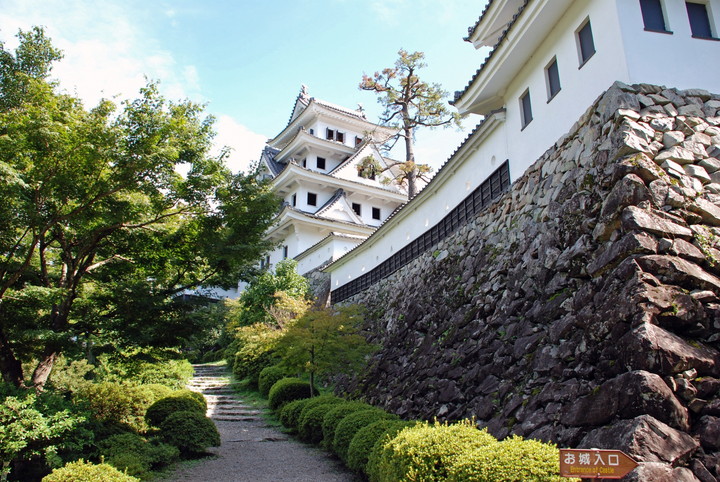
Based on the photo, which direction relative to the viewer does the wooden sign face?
toward the camera

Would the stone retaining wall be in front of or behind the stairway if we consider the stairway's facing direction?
in front

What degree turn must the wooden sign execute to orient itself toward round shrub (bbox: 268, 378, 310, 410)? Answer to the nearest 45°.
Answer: approximately 135° to its right

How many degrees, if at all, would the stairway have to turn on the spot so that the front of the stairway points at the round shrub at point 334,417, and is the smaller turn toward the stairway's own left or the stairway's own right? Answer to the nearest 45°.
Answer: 0° — it already faces it

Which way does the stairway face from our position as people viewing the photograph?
facing the viewer

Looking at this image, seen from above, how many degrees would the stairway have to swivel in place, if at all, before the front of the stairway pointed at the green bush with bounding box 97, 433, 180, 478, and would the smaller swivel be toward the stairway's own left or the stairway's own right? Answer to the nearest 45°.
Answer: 0° — it already faces it

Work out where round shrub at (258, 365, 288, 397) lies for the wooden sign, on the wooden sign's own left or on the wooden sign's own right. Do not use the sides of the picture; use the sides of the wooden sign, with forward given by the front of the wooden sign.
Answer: on the wooden sign's own right

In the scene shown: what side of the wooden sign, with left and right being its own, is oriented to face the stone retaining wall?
back

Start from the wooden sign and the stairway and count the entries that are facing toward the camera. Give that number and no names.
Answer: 2

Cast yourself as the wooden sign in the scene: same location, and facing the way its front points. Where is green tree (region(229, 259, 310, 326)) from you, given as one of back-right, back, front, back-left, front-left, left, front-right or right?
back-right

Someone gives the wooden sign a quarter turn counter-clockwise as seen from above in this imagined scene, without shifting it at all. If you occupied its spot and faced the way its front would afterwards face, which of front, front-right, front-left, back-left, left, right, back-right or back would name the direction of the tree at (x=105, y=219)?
back

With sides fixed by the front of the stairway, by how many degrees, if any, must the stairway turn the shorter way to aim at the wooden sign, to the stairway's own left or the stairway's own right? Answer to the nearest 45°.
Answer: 0° — it already faces it
